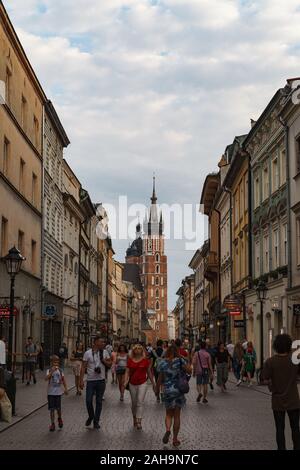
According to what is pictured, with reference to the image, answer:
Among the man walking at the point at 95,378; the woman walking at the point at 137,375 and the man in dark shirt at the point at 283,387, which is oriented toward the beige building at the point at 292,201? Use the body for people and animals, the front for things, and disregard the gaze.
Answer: the man in dark shirt

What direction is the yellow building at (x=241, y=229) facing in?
to the viewer's left

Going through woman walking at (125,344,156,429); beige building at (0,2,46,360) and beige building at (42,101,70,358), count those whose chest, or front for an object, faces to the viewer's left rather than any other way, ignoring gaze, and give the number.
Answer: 0

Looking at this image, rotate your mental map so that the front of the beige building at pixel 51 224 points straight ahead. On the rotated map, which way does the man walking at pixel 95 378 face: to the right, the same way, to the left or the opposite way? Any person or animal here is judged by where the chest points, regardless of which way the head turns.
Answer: to the right

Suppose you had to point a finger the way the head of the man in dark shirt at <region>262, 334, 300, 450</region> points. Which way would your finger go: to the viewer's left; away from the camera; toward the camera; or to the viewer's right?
away from the camera

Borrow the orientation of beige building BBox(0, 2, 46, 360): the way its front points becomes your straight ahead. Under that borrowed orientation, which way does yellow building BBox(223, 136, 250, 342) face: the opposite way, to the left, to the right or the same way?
the opposite way

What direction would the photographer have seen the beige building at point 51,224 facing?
facing to the right of the viewer

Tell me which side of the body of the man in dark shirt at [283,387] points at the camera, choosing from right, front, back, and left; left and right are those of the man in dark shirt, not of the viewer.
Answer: back

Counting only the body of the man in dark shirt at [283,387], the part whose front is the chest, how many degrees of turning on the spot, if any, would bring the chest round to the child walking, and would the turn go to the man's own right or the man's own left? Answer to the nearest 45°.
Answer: approximately 45° to the man's own left

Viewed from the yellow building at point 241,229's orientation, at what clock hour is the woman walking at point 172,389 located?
The woman walking is roughly at 9 o'clock from the yellow building.

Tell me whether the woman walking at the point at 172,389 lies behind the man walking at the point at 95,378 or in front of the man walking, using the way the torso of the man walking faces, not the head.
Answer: in front

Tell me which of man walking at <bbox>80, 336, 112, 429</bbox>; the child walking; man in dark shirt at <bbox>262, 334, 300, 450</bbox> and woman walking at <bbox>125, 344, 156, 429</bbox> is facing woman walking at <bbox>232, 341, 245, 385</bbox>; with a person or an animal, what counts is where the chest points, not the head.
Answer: the man in dark shirt

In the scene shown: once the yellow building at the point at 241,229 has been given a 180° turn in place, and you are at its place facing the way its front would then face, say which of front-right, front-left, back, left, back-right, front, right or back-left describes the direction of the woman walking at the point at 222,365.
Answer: right

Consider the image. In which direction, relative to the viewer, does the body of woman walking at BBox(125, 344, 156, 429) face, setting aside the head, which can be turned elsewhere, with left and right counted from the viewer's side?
facing the viewer
